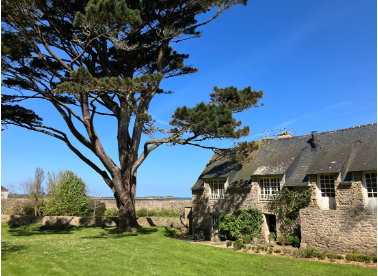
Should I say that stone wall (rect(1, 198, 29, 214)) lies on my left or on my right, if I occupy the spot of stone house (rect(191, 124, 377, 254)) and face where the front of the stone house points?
on my right

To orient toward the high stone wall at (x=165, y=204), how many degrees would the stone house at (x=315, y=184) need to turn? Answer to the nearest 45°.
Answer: approximately 90° to its right

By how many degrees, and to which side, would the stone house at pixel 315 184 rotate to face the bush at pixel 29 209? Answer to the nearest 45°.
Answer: approximately 45° to its right

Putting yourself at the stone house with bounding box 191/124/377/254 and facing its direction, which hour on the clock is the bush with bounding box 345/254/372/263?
The bush is roughly at 10 o'clock from the stone house.

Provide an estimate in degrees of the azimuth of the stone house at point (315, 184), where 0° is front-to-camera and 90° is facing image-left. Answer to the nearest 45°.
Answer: approximately 45°

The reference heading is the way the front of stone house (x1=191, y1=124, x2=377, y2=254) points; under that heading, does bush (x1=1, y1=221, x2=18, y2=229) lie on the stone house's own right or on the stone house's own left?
on the stone house's own right

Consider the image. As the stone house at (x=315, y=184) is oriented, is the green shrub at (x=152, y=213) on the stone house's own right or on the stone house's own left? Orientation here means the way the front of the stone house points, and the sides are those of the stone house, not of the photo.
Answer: on the stone house's own right

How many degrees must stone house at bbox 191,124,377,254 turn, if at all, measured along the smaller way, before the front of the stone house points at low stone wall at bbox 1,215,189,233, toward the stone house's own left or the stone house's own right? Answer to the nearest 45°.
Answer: approximately 45° to the stone house's own right
